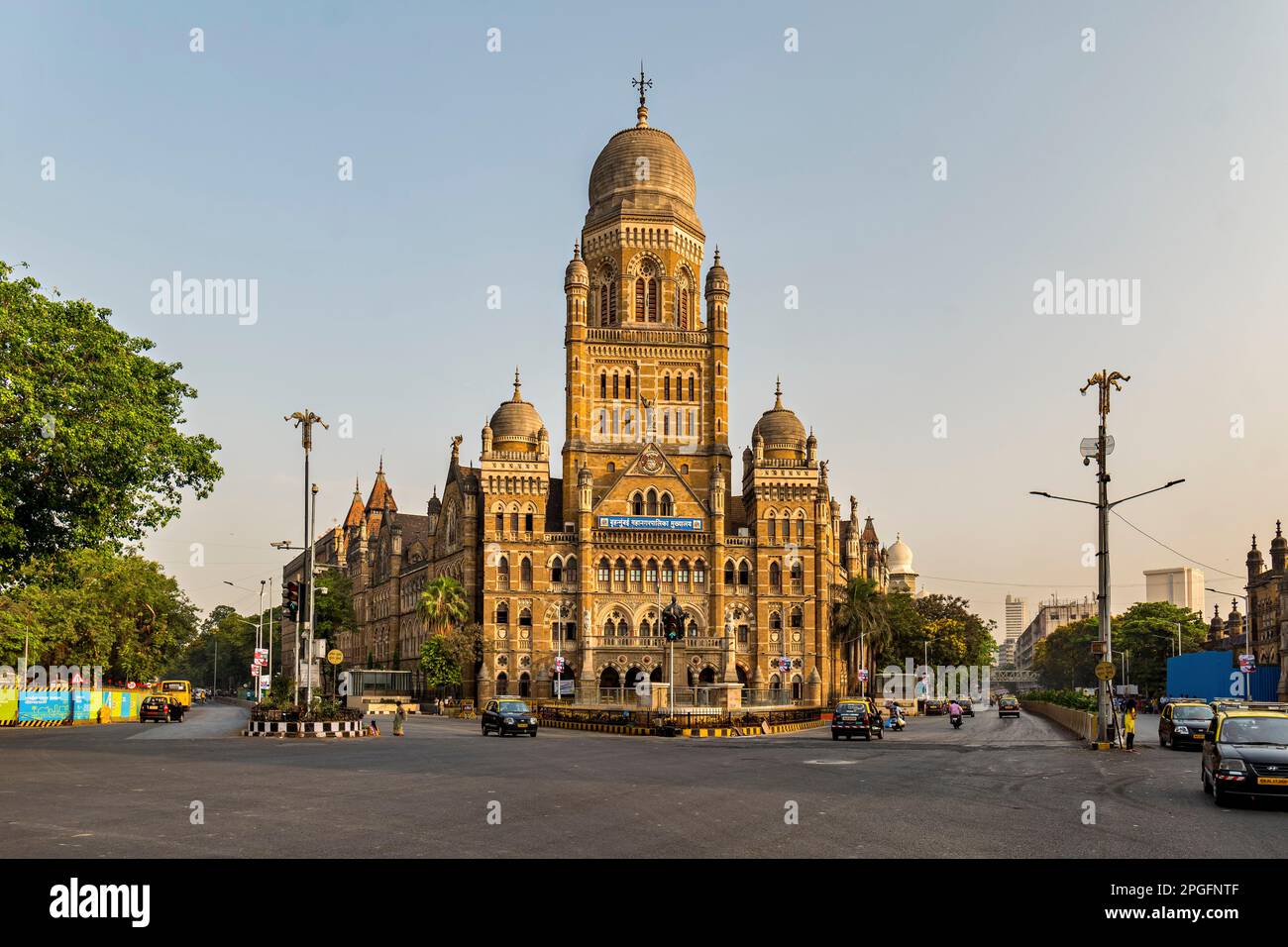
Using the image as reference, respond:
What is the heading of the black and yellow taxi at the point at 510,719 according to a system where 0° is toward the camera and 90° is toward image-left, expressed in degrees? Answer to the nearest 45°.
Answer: approximately 315°

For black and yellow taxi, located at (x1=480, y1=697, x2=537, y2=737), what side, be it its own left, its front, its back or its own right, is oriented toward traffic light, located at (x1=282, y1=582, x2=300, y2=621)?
right

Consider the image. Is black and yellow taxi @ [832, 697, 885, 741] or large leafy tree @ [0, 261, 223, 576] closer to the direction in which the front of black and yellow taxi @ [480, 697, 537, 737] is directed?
the black and yellow taxi

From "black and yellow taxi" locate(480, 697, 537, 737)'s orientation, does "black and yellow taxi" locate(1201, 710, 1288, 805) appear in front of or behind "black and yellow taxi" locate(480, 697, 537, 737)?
in front

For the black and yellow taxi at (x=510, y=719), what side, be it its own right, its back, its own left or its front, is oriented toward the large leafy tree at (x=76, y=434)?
right

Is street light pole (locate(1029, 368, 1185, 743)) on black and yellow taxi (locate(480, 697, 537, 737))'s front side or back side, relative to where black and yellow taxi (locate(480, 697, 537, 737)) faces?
on the front side

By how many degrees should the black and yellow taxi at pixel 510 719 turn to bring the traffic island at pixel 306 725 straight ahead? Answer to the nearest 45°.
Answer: approximately 135° to its right

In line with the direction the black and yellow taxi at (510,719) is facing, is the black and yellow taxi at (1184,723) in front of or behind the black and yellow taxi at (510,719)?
in front

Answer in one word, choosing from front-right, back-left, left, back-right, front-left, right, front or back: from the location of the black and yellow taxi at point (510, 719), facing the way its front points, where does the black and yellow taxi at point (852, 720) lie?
front-left

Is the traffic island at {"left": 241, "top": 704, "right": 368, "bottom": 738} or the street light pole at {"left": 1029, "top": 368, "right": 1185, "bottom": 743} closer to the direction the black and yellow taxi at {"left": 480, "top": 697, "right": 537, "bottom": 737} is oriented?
the street light pole
